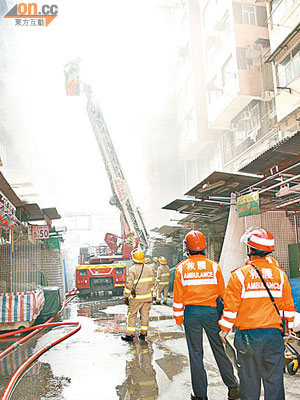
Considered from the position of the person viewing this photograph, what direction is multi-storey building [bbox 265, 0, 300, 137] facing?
facing to the left of the viewer

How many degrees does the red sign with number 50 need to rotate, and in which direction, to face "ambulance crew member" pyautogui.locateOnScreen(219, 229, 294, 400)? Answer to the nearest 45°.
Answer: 0° — it already faces them

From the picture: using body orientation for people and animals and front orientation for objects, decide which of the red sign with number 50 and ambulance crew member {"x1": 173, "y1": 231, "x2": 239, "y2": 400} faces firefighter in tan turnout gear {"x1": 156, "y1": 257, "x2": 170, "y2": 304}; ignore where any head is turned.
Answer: the ambulance crew member

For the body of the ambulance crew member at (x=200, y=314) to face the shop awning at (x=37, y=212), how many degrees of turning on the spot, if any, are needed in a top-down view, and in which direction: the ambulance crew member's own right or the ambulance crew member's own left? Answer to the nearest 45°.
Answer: approximately 45° to the ambulance crew member's own left

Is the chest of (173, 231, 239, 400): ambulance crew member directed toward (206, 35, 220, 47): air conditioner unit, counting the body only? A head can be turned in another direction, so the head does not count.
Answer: yes

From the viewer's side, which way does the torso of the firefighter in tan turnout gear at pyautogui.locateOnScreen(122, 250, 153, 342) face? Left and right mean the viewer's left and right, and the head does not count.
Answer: facing away from the viewer and to the left of the viewer

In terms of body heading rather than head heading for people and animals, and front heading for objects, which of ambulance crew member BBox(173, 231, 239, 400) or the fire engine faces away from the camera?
the ambulance crew member

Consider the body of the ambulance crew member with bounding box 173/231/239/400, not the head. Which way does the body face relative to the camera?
away from the camera

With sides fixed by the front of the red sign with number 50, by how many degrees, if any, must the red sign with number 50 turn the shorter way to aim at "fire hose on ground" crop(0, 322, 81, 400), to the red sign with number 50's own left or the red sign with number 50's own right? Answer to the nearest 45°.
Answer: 0° — it already faces it

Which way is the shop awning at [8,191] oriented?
to the viewer's right

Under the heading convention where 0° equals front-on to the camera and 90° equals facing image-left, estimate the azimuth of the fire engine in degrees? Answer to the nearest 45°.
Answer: approximately 0°

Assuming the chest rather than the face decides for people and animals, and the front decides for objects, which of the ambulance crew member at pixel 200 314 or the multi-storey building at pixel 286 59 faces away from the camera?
the ambulance crew member

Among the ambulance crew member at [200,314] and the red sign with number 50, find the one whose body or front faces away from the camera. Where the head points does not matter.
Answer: the ambulance crew member

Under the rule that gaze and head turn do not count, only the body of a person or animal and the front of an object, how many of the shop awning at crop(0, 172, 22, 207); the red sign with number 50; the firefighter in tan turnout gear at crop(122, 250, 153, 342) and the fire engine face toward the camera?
2
